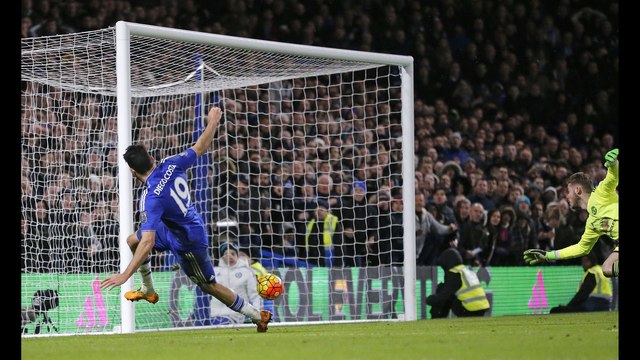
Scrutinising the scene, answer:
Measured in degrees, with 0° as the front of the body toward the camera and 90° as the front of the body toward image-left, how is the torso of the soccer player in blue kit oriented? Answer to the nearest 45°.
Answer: approximately 135°

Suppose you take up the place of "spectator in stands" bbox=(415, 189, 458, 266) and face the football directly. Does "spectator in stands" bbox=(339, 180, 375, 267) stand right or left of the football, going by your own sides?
right

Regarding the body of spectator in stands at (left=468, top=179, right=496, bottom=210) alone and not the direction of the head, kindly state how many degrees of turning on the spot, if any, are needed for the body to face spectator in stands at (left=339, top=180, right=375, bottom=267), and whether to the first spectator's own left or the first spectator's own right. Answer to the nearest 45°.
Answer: approximately 45° to the first spectator's own right

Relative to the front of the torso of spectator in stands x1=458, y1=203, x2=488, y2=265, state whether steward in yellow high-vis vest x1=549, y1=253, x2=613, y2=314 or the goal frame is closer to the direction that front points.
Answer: the goal frame
